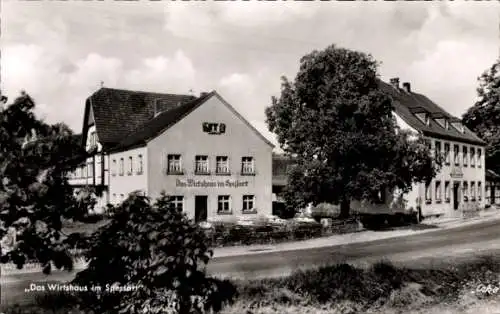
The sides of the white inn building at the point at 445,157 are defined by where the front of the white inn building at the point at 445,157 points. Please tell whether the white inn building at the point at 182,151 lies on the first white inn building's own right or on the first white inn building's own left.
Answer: on the first white inn building's own right

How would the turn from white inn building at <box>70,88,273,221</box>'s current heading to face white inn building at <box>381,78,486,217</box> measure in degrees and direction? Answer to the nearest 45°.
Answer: approximately 135° to its left

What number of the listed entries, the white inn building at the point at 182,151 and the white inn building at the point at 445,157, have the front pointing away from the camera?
0

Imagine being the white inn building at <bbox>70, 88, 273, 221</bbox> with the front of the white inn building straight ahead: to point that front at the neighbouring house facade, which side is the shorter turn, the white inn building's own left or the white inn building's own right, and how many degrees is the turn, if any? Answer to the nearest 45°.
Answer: approximately 135° to the white inn building's own left
